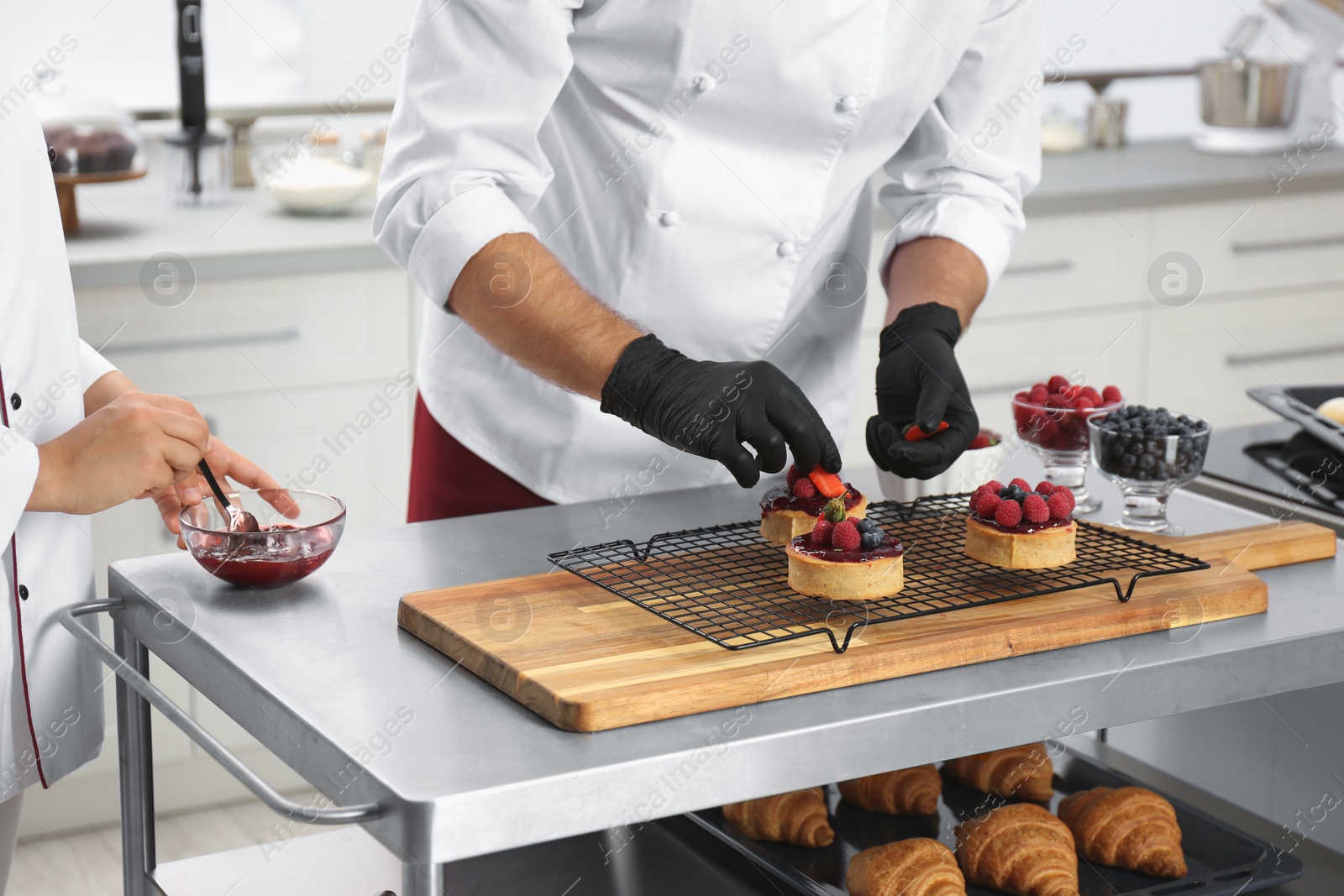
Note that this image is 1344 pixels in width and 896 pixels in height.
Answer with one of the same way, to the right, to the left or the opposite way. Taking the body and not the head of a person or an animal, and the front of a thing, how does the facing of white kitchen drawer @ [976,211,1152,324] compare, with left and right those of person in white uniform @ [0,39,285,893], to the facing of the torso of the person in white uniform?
to the right

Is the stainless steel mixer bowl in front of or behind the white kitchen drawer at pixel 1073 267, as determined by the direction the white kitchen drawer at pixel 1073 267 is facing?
behind

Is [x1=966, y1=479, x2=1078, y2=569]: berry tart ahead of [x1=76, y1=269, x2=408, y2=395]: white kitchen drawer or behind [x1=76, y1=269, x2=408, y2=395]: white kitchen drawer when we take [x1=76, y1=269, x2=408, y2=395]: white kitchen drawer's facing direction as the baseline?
ahead

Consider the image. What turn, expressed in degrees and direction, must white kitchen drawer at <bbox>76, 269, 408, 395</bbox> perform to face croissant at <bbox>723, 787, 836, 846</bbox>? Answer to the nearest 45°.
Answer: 0° — it already faces it

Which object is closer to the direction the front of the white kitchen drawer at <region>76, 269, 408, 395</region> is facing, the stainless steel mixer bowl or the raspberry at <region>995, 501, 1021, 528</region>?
the raspberry

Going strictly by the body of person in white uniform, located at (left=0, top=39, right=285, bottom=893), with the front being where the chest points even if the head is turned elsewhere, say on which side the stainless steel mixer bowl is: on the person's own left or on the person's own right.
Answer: on the person's own left

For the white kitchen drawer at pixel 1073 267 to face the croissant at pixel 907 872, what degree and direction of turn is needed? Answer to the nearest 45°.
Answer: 0° — it already faces it

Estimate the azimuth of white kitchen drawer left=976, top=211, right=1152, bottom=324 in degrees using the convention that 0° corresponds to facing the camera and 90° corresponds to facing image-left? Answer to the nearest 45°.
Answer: approximately 0°

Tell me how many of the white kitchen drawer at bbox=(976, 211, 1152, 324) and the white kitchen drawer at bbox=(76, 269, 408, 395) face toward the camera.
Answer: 2

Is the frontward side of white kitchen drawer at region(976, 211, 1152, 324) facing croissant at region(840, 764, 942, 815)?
yes

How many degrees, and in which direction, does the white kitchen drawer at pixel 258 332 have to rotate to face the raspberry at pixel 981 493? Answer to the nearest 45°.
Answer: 0° — it already faces it

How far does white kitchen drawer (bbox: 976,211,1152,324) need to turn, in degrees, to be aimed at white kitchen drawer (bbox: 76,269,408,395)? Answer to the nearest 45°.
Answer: approximately 45° to its right
